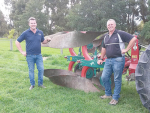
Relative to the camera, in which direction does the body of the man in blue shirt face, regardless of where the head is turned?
toward the camera
